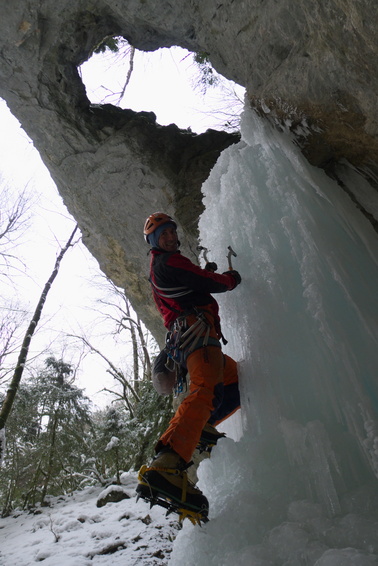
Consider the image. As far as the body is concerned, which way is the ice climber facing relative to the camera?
to the viewer's right
